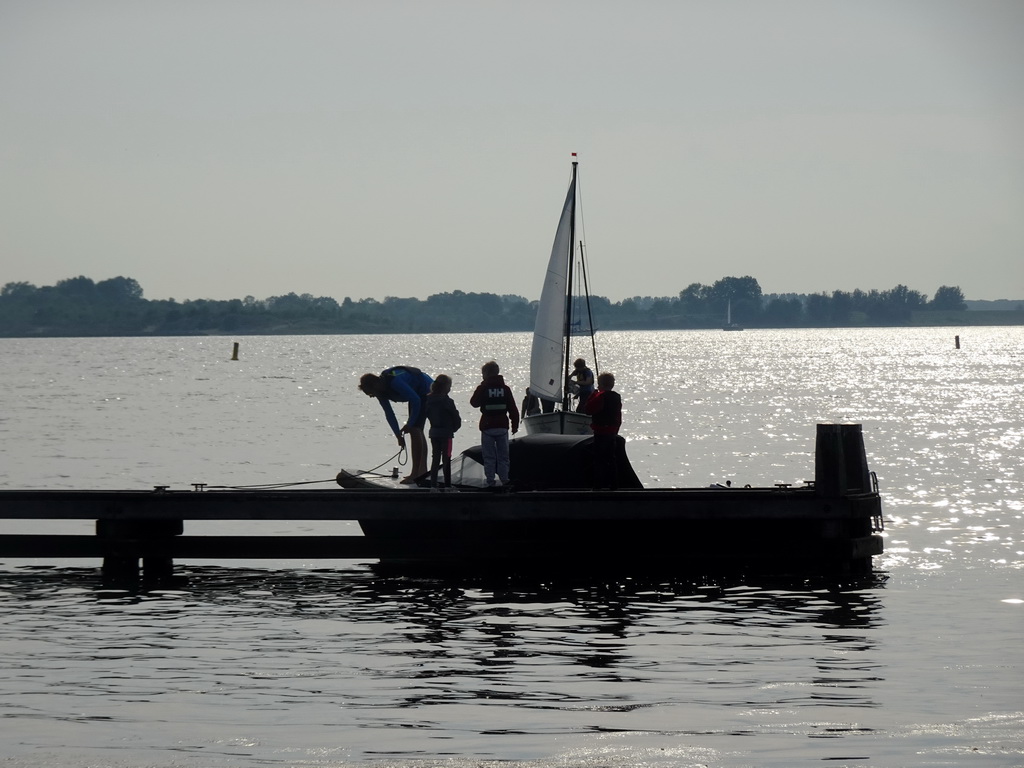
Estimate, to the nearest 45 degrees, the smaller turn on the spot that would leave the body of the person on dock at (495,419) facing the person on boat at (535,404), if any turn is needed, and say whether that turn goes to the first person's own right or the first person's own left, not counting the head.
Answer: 0° — they already face them

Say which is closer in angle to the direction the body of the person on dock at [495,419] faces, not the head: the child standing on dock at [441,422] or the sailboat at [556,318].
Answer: the sailboat

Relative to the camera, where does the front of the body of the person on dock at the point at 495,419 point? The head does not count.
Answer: away from the camera

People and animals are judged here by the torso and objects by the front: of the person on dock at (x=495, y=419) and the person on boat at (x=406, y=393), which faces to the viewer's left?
the person on boat at (x=406, y=393)

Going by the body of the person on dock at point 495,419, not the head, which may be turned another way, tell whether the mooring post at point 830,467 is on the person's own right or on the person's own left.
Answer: on the person's own right

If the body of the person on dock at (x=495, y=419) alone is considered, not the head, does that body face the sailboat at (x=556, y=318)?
yes

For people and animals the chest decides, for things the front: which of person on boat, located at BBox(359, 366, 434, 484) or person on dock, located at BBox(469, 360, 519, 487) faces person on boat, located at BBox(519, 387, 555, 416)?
person on dock, located at BBox(469, 360, 519, 487)

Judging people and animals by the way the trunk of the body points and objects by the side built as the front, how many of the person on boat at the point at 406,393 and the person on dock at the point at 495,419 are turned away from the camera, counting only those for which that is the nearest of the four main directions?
1

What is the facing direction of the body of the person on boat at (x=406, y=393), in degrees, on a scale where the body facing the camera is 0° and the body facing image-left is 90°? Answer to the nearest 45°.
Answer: approximately 90°

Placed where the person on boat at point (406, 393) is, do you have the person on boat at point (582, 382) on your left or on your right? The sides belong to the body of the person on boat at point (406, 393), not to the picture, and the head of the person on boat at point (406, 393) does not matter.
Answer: on your right

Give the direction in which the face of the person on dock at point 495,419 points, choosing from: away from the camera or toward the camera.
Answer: away from the camera

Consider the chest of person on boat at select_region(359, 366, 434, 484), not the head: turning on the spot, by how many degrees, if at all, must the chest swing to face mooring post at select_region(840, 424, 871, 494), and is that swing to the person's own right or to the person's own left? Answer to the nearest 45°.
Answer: approximately 180°

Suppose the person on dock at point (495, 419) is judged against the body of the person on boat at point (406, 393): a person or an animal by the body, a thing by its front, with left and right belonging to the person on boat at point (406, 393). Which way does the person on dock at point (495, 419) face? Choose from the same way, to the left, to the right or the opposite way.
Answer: to the right

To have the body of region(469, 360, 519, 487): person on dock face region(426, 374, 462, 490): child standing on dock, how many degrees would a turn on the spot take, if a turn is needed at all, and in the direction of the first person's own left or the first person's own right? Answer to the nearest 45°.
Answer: approximately 45° to the first person's own left
